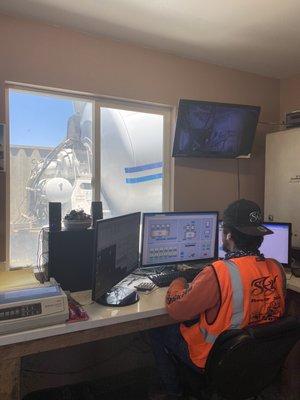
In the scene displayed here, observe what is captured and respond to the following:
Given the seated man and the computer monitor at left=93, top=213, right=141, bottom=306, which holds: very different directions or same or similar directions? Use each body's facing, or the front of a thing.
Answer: very different directions

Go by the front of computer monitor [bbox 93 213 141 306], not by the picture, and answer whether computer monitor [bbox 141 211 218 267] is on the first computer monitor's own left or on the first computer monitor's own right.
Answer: on the first computer monitor's own left

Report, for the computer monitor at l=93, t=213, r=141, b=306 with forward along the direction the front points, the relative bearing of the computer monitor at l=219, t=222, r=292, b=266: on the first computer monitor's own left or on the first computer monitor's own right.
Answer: on the first computer monitor's own left

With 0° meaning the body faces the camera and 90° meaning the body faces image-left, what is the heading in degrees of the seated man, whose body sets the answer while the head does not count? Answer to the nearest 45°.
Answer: approximately 135°
